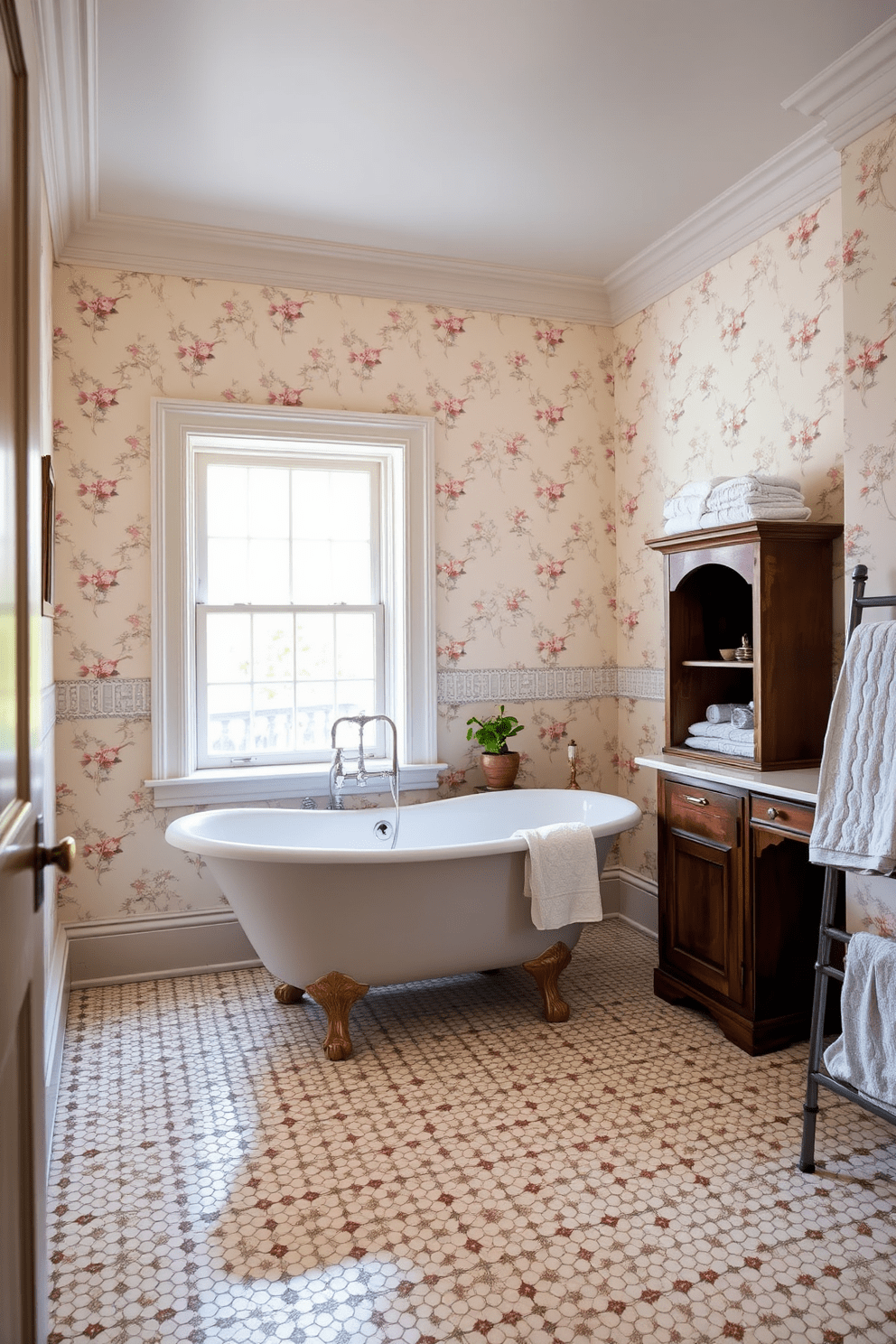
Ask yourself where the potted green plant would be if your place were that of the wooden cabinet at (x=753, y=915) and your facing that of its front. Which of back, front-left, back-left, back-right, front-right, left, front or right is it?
right

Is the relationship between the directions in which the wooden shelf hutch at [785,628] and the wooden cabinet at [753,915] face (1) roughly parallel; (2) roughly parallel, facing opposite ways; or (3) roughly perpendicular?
roughly parallel

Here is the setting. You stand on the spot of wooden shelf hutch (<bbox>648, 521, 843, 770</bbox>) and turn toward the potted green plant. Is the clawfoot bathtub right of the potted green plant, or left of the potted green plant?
left

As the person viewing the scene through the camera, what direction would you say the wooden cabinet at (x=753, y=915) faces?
facing the viewer and to the left of the viewer

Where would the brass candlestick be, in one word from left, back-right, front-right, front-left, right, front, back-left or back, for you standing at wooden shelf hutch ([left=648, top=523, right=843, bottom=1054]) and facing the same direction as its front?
right

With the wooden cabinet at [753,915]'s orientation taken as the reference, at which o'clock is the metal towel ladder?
The metal towel ladder is roughly at 10 o'clock from the wooden cabinet.

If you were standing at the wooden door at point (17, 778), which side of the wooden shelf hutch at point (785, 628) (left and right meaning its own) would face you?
front

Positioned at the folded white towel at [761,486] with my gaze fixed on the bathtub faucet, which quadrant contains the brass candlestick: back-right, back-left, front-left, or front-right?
front-right

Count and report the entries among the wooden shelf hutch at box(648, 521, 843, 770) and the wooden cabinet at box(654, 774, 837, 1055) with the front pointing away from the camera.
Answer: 0

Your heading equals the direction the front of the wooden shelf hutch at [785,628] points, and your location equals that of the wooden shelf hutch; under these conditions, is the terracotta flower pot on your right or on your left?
on your right

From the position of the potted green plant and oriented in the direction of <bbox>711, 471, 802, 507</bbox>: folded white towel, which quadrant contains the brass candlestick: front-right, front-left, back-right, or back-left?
front-left

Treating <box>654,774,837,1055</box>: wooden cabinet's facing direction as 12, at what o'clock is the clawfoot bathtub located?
The clawfoot bathtub is roughly at 1 o'clock from the wooden cabinet.

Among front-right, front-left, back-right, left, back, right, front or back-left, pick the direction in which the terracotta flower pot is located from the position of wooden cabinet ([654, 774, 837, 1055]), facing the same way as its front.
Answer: right
